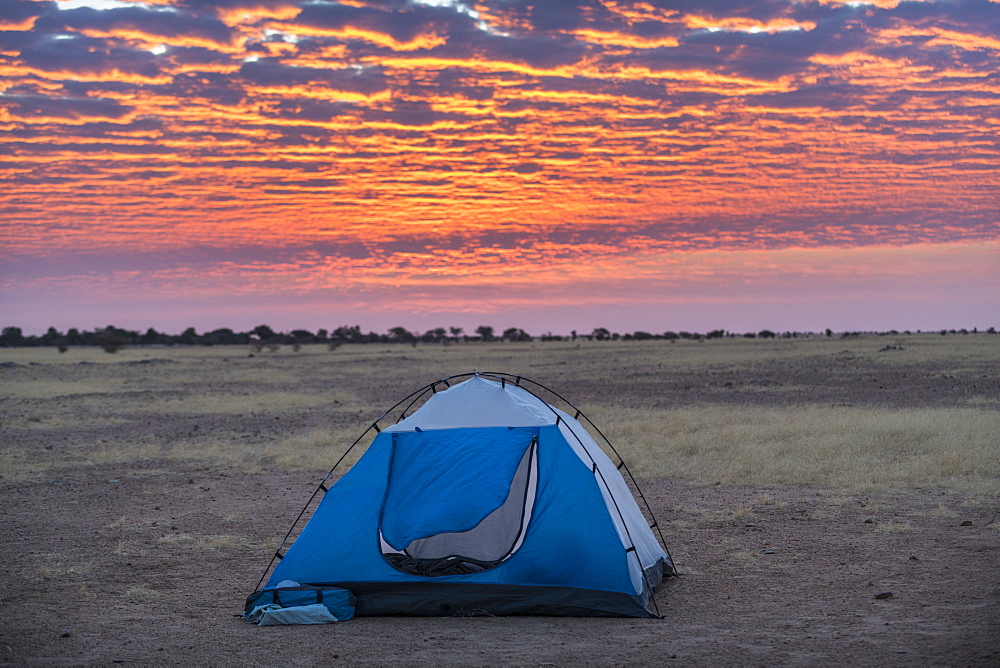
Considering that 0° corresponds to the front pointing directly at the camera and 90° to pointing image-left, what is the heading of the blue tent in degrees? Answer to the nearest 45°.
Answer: approximately 0°
